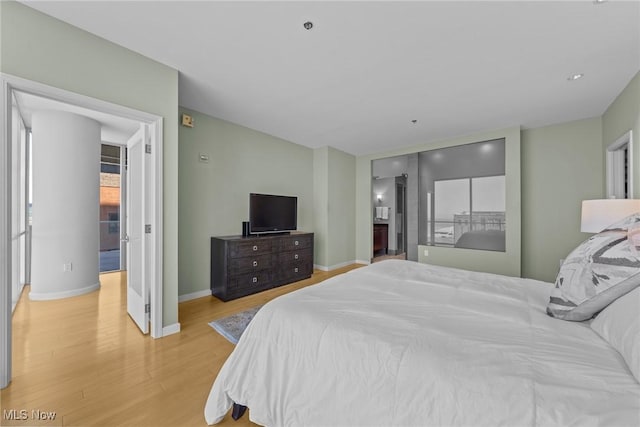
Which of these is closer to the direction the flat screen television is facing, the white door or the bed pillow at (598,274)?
the bed pillow

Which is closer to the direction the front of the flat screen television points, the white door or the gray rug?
the gray rug

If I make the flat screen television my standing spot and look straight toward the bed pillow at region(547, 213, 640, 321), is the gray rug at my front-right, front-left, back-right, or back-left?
front-right

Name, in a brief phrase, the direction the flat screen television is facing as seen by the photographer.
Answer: facing the viewer and to the right of the viewer

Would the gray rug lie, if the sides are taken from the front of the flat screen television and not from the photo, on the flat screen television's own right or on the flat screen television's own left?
on the flat screen television's own right

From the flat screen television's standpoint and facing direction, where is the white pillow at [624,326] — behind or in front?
in front

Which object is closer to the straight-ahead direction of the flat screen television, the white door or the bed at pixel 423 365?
the bed

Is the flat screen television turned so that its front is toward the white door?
no

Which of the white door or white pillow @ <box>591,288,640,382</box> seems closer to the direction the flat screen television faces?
the white pillow

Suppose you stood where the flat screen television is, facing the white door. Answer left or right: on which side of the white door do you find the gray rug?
left

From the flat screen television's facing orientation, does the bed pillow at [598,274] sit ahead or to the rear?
ahead
